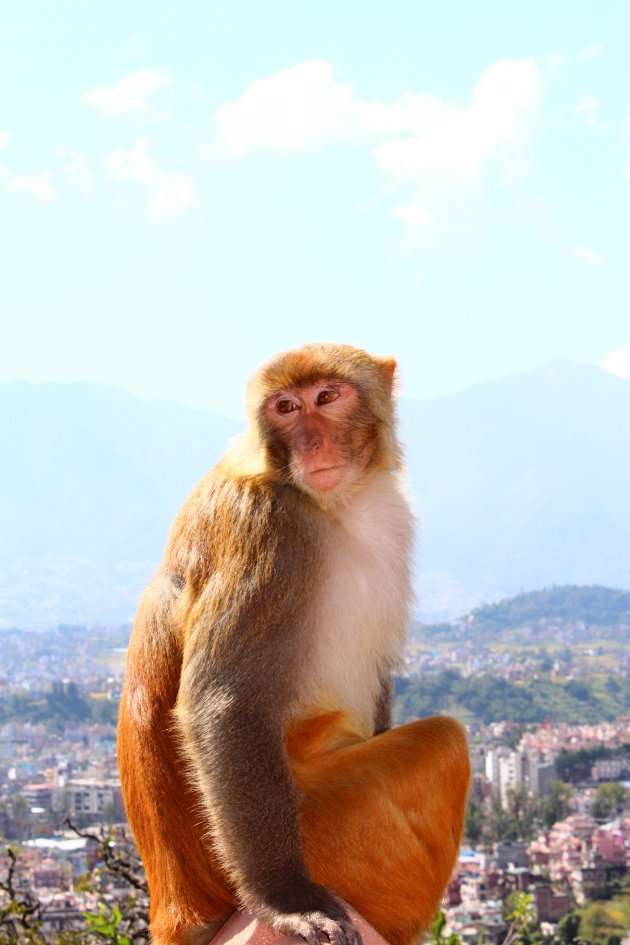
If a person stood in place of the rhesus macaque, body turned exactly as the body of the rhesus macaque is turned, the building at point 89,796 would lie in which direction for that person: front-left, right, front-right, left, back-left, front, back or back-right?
back-left

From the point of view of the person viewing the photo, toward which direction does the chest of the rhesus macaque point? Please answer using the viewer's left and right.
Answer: facing the viewer and to the right of the viewer
